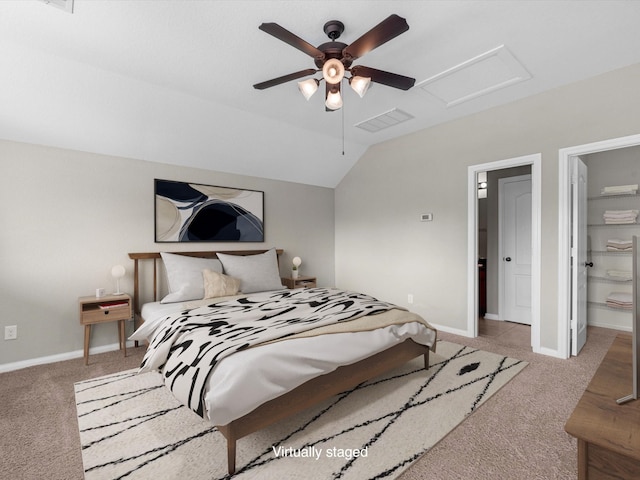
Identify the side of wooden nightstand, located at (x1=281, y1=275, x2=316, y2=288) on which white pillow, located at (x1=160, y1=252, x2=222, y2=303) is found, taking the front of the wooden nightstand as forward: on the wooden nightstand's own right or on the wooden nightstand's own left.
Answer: on the wooden nightstand's own right

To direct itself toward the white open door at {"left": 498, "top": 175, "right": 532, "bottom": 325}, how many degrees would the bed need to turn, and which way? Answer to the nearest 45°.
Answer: approximately 90° to its left

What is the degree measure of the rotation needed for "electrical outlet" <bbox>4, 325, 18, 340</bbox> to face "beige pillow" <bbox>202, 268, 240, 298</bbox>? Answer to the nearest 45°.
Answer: approximately 45° to its left

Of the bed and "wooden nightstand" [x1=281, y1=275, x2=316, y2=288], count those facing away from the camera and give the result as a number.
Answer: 0

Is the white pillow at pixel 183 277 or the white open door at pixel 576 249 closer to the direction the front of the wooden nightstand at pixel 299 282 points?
the white open door

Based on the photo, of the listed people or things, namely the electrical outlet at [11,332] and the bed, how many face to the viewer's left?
0

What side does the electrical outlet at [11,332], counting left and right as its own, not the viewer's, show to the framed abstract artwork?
left

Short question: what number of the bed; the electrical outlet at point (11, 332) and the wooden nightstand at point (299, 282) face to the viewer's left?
0

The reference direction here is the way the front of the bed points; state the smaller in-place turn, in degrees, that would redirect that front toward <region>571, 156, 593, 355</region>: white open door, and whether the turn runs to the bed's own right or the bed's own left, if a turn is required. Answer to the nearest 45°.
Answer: approximately 45° to the bed's own left

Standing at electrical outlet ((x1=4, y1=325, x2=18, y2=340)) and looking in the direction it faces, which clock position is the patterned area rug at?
The patterned area rug is roughly at 11 o'clock from the electrical outlet.

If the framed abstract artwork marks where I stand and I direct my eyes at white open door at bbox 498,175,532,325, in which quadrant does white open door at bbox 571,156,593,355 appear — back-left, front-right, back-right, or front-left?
front-right

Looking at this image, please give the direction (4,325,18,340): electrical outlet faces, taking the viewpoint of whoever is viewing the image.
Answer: facing the viewer

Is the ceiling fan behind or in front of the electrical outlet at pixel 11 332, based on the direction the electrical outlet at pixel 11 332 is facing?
in front
